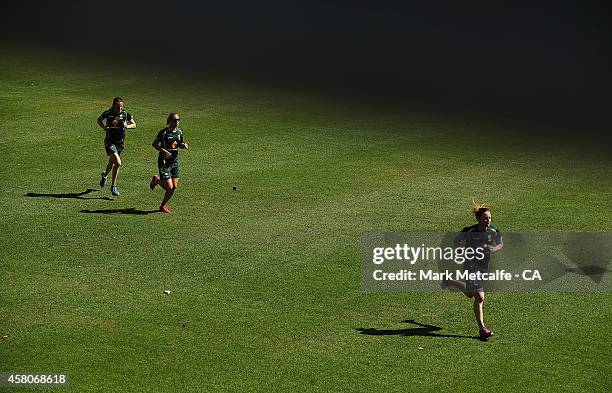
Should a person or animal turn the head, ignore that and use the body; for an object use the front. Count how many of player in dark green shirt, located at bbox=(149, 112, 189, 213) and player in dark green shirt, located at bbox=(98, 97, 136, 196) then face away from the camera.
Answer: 0

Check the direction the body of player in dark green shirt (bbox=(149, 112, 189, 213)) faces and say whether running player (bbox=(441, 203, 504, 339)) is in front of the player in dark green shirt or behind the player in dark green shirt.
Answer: in front

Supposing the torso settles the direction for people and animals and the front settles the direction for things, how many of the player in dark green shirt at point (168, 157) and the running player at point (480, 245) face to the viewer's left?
0

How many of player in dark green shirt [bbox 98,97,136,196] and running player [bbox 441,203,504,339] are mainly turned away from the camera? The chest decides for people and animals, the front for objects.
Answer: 0

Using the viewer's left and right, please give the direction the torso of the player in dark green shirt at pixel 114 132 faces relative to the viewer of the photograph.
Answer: facing the viewer and to the right of the viewer

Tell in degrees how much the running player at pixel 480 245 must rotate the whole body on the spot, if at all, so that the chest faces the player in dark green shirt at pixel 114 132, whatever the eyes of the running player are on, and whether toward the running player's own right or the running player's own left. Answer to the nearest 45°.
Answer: approximately 180°

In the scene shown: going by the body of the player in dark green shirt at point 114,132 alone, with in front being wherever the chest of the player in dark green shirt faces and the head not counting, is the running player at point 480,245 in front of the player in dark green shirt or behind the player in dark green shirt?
in front

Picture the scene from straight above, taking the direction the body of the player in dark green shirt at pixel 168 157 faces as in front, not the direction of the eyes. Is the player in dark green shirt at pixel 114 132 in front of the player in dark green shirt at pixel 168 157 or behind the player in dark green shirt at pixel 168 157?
behind
